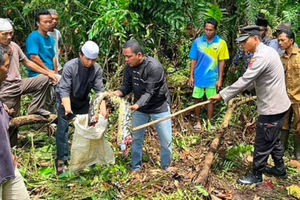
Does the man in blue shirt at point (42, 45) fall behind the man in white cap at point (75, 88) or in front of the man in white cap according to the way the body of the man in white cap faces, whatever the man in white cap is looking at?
behind

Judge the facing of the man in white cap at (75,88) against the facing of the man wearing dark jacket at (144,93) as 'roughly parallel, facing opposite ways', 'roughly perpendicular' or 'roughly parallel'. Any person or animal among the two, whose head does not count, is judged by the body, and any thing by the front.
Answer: roughly perpendicular

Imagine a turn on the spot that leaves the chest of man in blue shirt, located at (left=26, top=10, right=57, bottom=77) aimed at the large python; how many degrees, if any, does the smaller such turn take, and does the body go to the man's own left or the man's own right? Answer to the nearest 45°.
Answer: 0° — they already face it

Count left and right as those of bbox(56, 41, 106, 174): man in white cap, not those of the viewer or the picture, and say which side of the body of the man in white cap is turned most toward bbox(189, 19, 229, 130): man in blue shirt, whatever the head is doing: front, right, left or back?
left

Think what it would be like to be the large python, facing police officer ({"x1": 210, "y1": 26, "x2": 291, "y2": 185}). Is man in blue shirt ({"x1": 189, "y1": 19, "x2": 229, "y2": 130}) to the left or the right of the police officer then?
left

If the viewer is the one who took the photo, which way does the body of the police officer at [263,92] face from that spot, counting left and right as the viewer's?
facing to the left of the viewer

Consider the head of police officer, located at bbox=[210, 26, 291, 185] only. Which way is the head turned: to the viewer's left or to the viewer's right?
to the viewer's left

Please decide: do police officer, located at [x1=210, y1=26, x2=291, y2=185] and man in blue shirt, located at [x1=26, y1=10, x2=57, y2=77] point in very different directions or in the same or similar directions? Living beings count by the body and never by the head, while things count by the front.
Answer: very different directions

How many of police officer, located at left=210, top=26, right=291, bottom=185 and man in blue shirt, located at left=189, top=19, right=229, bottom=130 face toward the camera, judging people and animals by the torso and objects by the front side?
1

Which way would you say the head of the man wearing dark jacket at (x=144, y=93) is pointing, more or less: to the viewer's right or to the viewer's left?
to the viewer's left

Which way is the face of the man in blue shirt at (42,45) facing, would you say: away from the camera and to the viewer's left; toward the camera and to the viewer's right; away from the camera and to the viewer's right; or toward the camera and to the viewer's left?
toward the camera and to the viewer's right

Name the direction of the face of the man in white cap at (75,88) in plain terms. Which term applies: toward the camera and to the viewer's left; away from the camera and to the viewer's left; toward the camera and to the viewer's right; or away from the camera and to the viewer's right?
toward the camera and to the viewer's right

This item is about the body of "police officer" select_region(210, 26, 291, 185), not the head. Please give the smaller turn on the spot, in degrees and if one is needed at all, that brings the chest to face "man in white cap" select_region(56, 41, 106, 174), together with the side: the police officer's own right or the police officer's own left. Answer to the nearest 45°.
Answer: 0° — they already face them
